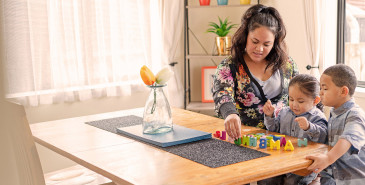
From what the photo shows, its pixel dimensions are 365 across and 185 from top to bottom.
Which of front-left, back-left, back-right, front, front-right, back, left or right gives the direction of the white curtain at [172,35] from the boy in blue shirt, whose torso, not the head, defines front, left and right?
front-right

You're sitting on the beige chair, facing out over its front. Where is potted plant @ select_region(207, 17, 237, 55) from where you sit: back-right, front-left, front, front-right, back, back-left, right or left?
front

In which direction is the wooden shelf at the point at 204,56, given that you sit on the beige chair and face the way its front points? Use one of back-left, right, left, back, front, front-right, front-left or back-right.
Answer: front

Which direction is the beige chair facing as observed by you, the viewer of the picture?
facing away from the viewer and to the right of the viewer

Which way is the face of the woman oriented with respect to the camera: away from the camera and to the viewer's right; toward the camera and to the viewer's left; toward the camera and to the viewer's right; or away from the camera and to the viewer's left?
toward the camera and to the viewer's left

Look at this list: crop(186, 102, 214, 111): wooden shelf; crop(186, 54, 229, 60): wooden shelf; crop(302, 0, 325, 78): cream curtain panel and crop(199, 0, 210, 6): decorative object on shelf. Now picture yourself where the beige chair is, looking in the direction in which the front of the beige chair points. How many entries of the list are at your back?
0

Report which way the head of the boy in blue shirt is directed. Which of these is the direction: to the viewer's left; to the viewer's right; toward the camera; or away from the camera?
to the viewer's left

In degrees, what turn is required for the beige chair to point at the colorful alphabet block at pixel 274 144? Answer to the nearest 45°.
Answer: approximately 45° to its right

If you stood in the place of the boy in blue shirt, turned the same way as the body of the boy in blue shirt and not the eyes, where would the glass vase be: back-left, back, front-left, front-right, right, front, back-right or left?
front

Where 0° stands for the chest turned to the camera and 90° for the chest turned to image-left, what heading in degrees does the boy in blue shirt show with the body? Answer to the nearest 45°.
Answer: approximately 90°

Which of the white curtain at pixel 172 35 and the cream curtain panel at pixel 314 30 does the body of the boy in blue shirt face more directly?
the white curtain

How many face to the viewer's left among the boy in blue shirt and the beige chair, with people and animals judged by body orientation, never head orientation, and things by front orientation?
1
